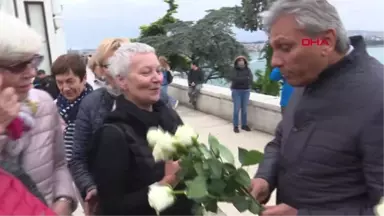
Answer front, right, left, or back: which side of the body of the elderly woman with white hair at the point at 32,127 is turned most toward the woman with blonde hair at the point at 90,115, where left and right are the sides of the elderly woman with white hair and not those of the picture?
left

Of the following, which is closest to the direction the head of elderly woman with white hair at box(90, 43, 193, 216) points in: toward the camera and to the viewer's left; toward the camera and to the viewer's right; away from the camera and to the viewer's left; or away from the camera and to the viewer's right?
toward the camera and to the viewer's right

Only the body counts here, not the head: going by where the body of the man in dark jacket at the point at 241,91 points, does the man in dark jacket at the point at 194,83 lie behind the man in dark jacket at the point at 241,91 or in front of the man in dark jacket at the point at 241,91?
behind

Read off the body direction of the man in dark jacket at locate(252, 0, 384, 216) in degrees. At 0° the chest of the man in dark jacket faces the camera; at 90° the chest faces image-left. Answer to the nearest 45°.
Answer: approximately 45°

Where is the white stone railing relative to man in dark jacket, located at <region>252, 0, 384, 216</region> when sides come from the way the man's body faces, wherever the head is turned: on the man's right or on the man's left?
on the man's right

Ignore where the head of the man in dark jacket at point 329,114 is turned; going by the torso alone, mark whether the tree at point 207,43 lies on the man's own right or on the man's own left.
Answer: on the man's own right

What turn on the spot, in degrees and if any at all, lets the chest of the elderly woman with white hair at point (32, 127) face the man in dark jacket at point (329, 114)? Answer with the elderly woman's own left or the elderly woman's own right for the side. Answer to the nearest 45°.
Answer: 0° — they already face them

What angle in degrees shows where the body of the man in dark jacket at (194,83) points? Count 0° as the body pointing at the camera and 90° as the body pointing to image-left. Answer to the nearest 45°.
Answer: approximately 45°

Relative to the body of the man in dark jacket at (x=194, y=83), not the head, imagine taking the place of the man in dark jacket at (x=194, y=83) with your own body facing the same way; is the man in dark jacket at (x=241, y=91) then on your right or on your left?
on your left
